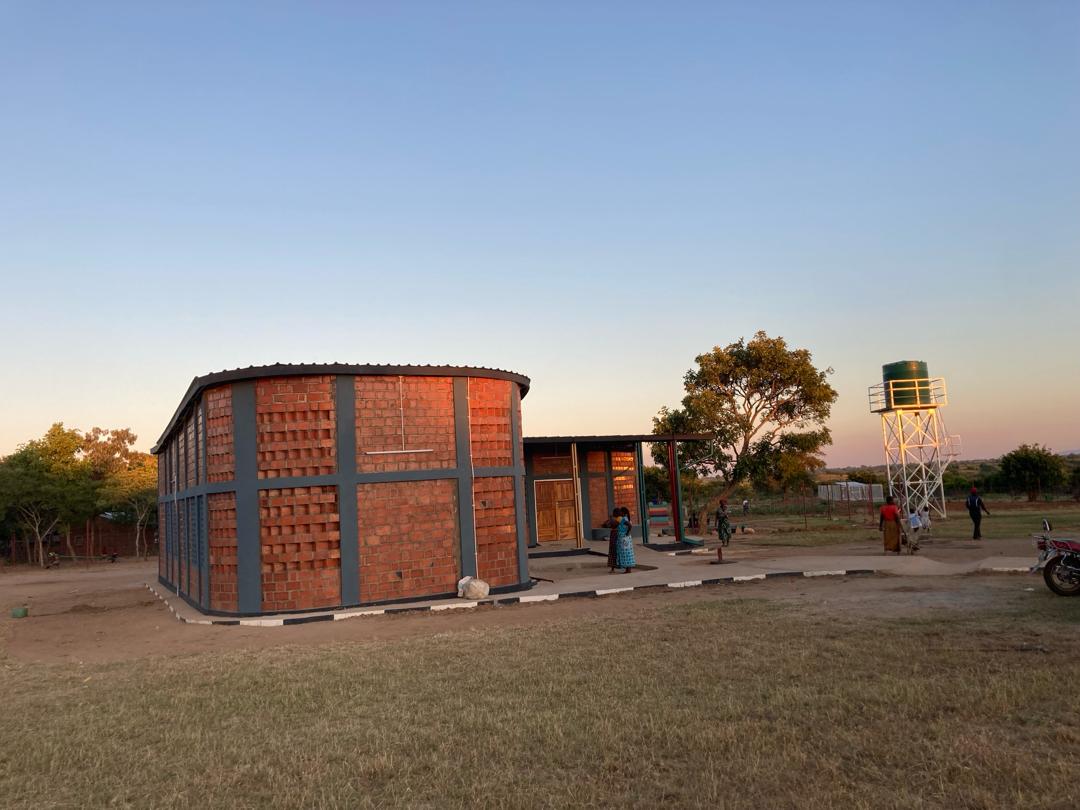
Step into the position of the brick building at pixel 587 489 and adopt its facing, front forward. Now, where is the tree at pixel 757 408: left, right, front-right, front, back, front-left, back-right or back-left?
back-left

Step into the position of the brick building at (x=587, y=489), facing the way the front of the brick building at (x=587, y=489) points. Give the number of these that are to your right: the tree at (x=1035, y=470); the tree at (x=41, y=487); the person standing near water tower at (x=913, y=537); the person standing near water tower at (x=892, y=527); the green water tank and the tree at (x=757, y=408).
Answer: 1

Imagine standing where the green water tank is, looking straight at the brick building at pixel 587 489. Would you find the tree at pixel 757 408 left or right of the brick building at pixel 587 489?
right

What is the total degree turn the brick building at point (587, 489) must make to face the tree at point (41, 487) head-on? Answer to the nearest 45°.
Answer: approximately 90° to its right

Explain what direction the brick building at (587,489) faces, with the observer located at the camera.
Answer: facing the viewer

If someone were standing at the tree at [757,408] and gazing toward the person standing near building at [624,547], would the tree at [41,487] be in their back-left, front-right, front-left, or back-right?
front-right

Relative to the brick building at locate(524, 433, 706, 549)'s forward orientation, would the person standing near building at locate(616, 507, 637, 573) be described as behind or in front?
in front

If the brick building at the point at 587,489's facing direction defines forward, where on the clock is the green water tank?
The green water tank is roughly at 8 o'clock from the brick building.

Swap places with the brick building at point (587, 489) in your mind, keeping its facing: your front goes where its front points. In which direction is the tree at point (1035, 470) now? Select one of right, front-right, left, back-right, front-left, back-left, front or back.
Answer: back-left

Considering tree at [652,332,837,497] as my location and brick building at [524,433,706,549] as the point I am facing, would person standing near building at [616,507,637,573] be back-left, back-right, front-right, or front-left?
front-left

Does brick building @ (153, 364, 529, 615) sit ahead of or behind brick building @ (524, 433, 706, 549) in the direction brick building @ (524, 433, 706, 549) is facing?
ahead

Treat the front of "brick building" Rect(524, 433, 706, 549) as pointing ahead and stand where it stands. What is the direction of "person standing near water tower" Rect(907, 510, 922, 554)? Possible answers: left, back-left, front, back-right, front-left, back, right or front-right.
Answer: front-left

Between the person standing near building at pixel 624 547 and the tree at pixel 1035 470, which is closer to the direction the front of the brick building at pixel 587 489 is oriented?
the person standing near building

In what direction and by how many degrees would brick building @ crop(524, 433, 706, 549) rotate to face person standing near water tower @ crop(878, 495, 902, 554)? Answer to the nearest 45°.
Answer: approximately 45° to its left

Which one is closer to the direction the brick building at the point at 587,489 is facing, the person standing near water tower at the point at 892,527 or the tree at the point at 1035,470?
the person standing near water tower

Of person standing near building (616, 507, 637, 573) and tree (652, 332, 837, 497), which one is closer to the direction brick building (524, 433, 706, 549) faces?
the person standing near building

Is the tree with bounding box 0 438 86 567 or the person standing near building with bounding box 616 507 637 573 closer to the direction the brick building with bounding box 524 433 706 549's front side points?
the person standing near building

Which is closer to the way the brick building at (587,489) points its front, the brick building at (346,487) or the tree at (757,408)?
the brick building
